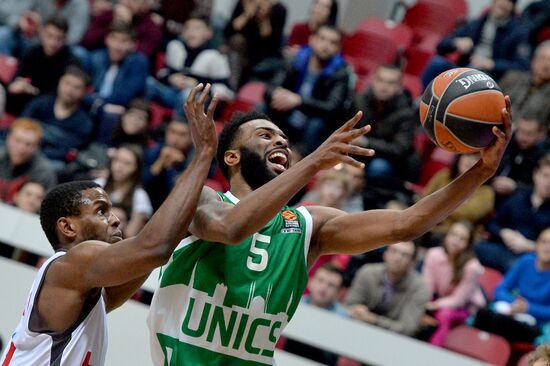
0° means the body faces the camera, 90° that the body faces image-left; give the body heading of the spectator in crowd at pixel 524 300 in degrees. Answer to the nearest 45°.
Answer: approximately 45°

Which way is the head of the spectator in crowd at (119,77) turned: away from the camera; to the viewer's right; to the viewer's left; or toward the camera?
toward the camera

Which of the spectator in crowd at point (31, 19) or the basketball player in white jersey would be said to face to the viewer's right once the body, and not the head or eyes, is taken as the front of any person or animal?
the basketball player in white jersey

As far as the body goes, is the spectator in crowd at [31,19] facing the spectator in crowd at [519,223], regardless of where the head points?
no

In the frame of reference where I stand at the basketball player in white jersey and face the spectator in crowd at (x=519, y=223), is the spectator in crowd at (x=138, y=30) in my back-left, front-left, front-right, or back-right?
front-left

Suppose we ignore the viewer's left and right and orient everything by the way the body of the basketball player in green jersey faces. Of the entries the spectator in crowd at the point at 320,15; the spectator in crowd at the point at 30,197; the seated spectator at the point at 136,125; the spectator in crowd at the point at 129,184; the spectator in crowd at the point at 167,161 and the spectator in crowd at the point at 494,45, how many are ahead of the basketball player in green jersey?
0

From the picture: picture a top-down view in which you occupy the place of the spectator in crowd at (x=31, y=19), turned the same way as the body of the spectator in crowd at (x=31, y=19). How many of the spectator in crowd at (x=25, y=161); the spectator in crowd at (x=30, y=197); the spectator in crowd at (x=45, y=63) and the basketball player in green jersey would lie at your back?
0

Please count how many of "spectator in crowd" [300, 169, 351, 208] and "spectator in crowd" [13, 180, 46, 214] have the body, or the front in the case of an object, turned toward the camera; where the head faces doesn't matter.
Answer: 2

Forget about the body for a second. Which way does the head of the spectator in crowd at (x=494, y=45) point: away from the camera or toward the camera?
toward the camera

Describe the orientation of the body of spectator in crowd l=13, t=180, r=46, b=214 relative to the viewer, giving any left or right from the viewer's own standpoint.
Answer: facing the viewer

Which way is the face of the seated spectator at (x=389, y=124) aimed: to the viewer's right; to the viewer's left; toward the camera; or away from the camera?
toward the camera

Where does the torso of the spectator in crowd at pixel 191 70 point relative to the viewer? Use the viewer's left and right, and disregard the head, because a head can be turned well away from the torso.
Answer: facing the viewer and to the left of the viewer

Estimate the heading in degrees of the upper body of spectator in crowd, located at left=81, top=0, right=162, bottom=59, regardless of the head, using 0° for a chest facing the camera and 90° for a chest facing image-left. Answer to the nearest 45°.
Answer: approximately 0°

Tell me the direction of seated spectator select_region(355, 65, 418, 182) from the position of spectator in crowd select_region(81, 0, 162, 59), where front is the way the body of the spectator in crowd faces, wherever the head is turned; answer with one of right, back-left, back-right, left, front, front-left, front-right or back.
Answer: front-left

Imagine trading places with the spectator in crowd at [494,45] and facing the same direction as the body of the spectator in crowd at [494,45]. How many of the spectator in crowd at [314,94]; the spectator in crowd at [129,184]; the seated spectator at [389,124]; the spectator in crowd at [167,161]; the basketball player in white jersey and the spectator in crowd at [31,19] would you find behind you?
0

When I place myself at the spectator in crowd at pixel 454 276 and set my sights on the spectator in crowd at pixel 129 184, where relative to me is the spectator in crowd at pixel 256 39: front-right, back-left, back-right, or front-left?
front-right

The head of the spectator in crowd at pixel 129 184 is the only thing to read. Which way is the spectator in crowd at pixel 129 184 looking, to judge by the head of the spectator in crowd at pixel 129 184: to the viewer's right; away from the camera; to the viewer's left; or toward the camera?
toward the camera

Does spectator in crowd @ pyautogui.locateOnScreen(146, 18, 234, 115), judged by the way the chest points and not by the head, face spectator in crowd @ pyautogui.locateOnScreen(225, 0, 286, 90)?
no

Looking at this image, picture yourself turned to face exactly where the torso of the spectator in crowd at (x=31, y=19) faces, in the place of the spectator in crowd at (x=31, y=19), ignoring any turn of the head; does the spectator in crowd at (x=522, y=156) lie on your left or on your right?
on your left

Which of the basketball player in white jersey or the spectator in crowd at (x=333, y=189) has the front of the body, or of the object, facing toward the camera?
the spectator in crowd
